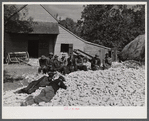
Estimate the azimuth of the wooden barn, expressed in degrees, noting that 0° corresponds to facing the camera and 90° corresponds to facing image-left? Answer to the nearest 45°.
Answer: approximately 45°

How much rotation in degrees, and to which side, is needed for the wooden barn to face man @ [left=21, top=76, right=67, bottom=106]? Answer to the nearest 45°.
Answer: approximately 45° to its left

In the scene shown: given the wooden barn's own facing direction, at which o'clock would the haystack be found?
The haystack is roughly at 8 o'clock from the wooden barn.

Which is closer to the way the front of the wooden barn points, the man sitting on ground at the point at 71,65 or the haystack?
the man sitting on ground

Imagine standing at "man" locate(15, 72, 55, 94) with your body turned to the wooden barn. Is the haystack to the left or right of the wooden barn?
right
